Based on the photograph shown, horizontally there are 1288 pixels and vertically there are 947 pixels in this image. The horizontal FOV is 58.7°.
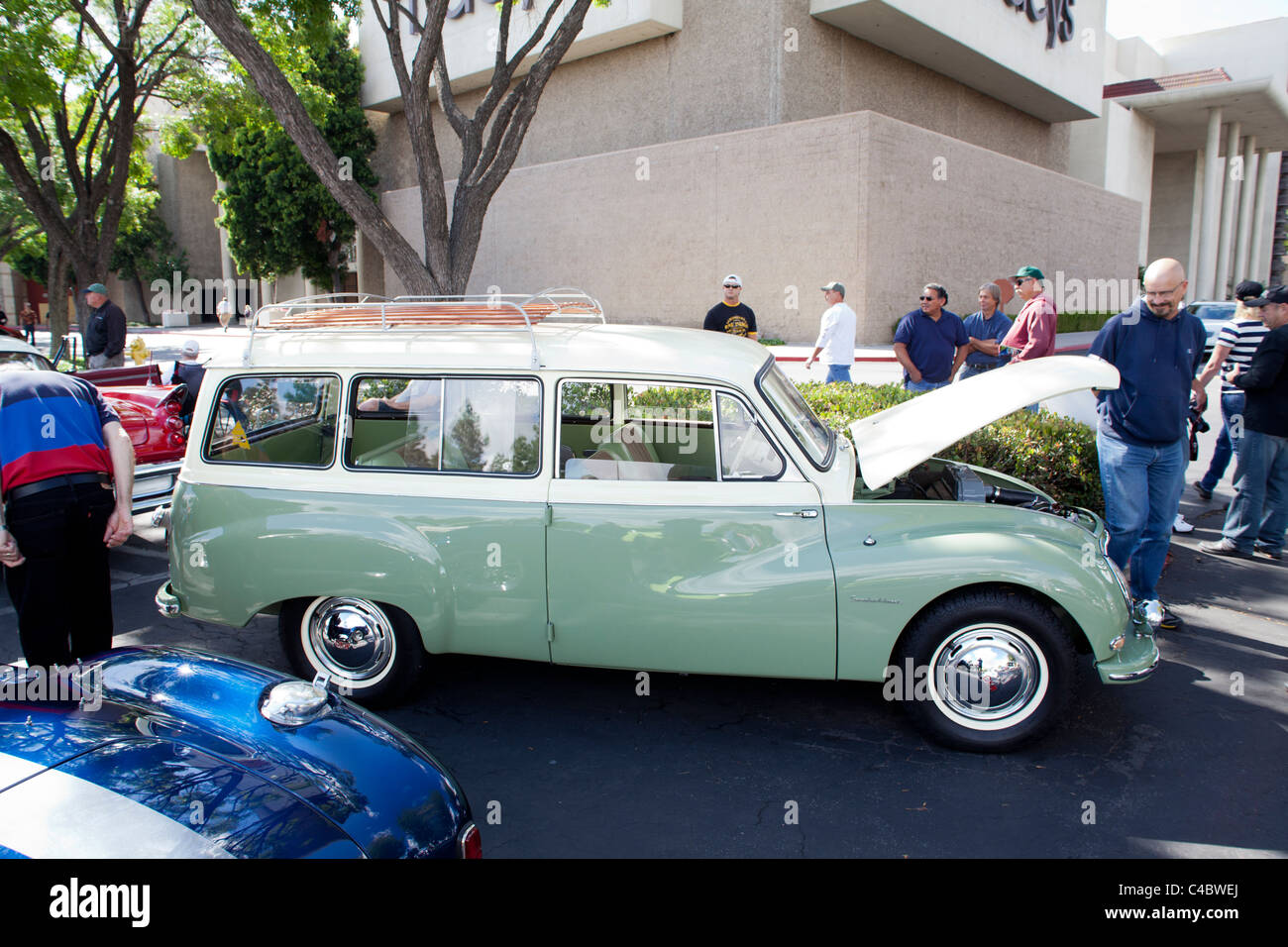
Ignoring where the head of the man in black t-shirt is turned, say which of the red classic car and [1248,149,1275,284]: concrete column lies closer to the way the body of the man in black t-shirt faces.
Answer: the red classic car

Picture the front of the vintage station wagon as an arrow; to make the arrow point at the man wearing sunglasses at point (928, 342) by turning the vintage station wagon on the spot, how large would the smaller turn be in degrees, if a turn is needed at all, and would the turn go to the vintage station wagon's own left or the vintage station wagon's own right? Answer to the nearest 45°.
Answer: approximately 45° to the vintage station wagon's own left

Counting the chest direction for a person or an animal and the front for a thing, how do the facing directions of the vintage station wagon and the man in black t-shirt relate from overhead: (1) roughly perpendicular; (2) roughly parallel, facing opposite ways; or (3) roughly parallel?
roughly perpendicular

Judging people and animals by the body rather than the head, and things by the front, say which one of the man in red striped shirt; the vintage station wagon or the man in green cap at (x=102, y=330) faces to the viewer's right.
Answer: the vintage station wagon

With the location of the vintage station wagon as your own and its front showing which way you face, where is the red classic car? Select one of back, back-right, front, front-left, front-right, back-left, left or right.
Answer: back-left

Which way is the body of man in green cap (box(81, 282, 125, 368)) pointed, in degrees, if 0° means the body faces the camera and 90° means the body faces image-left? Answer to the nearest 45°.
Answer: approximately 45°

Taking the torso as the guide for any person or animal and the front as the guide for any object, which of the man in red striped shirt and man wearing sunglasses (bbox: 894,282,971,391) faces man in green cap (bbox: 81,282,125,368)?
the man in red striped shirt

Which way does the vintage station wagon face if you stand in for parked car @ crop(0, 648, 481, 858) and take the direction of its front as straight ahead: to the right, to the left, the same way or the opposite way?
the opposite way

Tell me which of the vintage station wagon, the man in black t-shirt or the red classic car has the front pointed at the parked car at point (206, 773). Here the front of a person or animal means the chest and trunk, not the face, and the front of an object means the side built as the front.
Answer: the man in black t-shirt

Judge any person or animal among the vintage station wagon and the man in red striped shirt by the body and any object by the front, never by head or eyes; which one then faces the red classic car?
the man in red striped shirt

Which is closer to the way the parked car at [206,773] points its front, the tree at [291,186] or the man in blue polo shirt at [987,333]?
the tree

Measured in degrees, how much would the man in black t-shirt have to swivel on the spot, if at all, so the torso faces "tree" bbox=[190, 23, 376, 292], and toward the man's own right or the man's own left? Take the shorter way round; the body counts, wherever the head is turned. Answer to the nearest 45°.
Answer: approximately 135° to the man's own right
